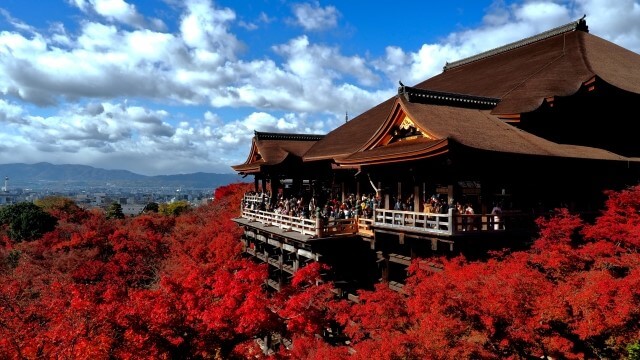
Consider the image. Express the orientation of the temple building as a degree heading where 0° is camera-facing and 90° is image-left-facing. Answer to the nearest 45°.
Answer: approximately 45°

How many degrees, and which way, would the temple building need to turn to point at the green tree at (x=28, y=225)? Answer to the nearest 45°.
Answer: approximately 45° to its right
